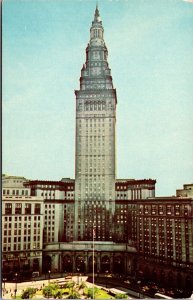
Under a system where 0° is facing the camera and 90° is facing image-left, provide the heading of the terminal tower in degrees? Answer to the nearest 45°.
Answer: approximately 0°
